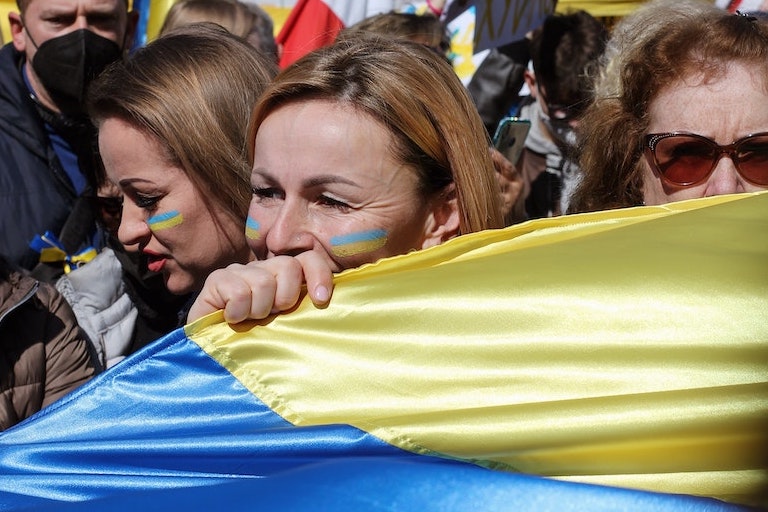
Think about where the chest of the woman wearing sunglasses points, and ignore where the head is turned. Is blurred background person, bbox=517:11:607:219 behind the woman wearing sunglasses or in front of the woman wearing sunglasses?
behind

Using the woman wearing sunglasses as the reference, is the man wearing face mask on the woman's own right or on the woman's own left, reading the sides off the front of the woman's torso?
on the woman's own right

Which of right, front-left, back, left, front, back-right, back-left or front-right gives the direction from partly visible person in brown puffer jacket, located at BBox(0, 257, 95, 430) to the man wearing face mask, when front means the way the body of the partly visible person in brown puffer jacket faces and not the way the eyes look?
back-right

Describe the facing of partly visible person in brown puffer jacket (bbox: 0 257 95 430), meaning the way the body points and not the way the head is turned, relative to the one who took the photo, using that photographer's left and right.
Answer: facing the viewer and to the left of the viewer

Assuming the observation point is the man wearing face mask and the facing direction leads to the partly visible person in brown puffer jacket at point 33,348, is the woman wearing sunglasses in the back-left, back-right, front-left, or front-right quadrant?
front-left

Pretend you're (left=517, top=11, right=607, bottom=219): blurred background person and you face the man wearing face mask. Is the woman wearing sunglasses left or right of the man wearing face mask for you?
left

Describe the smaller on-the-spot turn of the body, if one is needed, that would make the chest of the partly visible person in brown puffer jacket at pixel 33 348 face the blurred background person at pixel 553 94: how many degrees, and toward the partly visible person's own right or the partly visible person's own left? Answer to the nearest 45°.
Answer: approximately 180°

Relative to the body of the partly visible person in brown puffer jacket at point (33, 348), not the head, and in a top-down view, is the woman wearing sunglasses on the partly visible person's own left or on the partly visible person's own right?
on the partly visible person's own left

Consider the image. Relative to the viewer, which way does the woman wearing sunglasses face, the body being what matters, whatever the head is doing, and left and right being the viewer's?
facing the viewer

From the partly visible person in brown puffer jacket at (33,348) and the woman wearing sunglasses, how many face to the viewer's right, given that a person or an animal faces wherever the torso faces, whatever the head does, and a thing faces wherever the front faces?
0

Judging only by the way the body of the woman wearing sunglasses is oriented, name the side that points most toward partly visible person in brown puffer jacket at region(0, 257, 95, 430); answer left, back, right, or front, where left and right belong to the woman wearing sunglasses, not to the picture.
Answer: right

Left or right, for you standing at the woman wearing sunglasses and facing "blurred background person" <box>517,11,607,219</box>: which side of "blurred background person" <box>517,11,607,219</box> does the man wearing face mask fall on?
left

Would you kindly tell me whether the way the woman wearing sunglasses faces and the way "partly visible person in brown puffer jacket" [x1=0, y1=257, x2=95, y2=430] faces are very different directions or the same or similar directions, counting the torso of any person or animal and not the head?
same or similar directions
